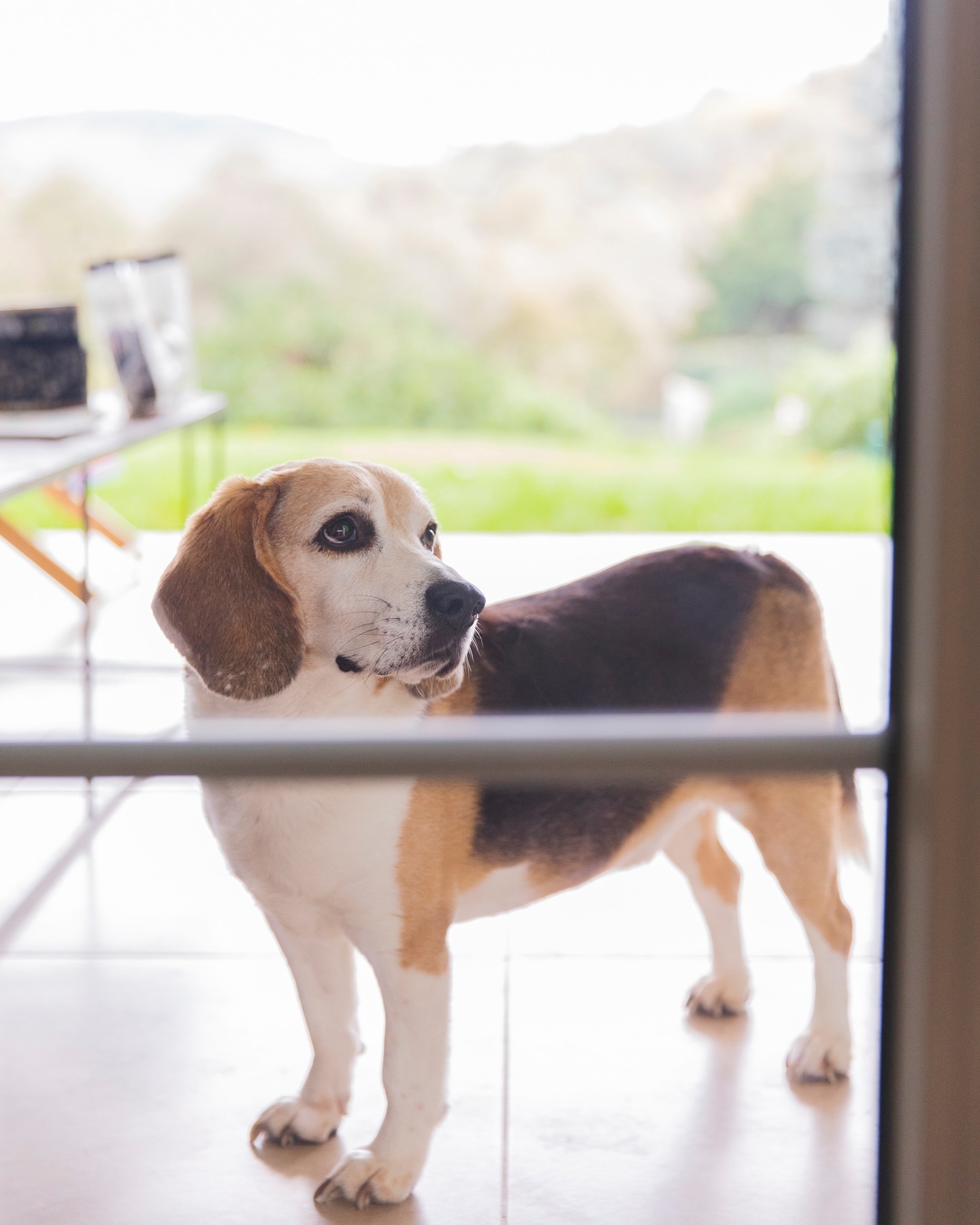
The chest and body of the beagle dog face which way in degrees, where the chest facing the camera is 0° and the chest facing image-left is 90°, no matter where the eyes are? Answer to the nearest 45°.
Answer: approximately 45°

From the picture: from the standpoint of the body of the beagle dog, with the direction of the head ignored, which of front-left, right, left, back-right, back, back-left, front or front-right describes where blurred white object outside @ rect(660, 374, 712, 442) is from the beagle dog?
back-right

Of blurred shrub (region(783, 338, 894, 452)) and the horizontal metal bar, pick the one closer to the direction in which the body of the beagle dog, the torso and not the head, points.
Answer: the horizontal metal bar

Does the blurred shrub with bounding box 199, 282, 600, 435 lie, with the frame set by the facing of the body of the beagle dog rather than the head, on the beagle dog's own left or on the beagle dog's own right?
on the beagle dog's own right

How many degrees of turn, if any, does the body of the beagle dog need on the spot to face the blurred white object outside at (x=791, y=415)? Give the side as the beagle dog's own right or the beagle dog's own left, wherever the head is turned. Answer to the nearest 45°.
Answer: approximately 135° to the beagle dog's own right

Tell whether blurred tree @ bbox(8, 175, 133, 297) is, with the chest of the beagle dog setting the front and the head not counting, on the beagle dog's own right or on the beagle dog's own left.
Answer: on the beagle dog's own right

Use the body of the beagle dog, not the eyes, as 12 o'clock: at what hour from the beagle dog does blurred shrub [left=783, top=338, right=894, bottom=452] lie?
The blurred shrub is roughly at 5 o'clock from the beagle dog.

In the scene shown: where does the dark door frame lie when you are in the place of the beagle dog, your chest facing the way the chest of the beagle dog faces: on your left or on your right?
on your left
